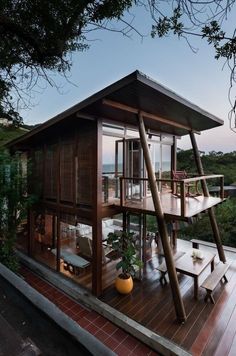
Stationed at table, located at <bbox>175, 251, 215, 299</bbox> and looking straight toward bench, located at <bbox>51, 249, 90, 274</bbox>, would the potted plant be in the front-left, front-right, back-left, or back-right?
front-left

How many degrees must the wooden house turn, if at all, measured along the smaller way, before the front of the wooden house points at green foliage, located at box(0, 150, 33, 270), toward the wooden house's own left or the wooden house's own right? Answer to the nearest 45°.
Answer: approximately 135° to the wooden house's own right

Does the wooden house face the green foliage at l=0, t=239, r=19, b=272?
no

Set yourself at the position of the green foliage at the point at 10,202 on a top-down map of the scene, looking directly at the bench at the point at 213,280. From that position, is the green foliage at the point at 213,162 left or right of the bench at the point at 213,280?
left

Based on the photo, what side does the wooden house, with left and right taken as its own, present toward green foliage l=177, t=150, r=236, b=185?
left

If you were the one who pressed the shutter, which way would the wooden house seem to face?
facing the viewer and to the right of the viewer
